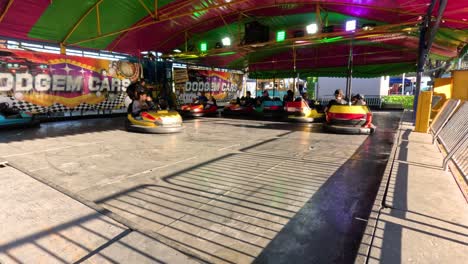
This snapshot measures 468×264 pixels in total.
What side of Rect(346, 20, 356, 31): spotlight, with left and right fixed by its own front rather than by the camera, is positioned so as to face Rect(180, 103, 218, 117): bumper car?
right

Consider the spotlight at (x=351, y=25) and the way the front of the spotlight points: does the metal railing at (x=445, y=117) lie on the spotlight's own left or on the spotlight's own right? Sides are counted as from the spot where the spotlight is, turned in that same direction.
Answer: on the spotlight's own left

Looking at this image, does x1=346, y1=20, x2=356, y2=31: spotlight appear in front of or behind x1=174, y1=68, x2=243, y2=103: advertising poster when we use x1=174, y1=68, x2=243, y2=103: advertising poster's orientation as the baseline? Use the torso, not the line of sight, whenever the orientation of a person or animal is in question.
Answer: in front

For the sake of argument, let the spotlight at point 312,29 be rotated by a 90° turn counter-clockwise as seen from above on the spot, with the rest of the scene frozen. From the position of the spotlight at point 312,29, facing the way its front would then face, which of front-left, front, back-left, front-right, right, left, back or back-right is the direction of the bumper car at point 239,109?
back-left

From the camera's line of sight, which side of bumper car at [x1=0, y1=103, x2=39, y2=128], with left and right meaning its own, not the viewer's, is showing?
right

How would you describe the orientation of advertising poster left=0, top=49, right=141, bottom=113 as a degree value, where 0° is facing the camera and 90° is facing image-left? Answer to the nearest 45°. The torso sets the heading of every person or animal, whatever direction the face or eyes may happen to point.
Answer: approximately 315°

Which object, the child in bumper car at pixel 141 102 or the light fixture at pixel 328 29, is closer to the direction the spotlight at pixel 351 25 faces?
the child in bumper car

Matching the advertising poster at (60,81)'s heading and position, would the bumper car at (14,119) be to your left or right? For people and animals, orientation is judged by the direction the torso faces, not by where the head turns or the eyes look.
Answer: on your right

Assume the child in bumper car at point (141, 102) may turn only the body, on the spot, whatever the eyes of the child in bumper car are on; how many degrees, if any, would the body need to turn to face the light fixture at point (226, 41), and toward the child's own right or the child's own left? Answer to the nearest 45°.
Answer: approximately 90° to the child's own left

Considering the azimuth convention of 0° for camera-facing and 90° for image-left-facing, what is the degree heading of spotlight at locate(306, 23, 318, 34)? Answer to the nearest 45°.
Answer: approximately 0°

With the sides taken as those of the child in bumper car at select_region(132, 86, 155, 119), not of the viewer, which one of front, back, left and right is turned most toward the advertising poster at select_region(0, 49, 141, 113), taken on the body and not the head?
back
